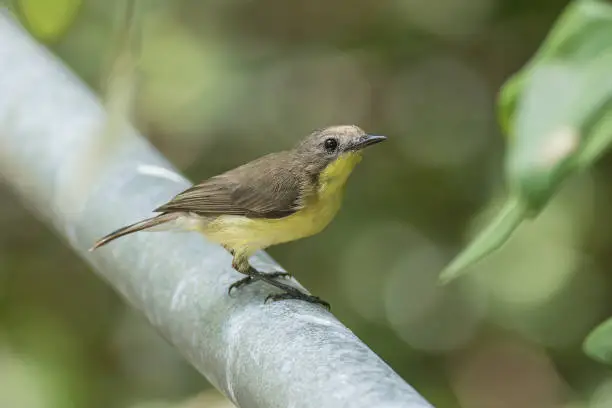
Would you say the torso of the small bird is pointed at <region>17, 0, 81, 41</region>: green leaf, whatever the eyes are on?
no

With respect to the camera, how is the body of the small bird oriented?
to the viewer's right
